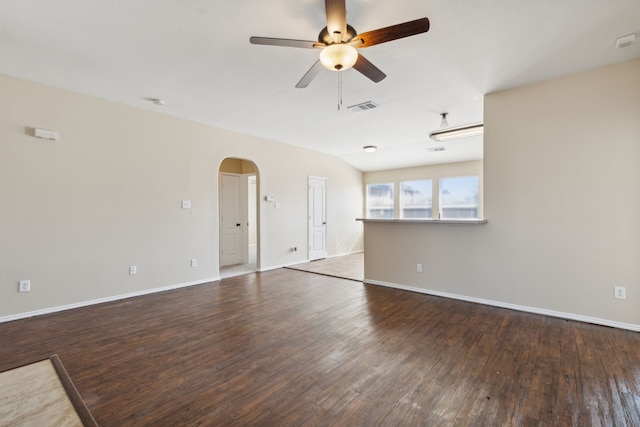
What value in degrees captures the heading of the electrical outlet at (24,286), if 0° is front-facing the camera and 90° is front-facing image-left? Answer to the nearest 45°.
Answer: approximately 0°

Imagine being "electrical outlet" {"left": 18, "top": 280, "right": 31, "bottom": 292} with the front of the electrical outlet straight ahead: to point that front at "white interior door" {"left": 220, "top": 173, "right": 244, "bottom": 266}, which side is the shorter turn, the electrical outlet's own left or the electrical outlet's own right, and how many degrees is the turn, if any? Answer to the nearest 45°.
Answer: approximately 90° to the electrical outlet's own left

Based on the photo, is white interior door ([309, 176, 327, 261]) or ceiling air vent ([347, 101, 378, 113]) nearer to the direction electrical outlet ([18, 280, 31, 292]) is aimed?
the ceiling air vent

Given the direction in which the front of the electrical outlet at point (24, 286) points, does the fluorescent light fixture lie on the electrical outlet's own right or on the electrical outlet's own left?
on the electrical outlet's own left

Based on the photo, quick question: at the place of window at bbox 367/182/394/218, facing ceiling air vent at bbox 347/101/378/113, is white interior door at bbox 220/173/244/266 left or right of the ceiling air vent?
right

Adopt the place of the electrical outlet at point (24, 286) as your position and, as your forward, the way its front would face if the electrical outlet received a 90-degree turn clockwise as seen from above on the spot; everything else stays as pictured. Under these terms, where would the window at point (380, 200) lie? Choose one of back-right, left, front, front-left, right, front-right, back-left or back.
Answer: back

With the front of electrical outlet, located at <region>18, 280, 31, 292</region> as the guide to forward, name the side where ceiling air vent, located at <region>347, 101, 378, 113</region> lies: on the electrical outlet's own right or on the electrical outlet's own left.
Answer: on the electrical outlet's own left

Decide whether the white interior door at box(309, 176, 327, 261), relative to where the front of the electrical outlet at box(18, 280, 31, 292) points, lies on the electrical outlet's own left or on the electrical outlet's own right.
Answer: on the electrical outlet's own left

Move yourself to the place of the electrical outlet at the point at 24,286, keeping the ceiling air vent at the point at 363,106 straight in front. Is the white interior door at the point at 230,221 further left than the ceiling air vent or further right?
left
